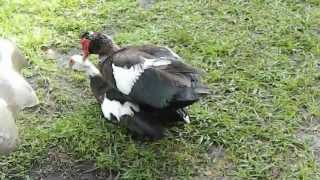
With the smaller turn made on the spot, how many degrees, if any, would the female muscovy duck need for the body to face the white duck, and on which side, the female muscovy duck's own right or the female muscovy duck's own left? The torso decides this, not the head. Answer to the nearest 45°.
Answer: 0° — it already faces it

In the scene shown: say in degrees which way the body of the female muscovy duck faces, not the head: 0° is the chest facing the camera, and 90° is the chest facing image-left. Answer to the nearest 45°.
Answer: approximately 90°

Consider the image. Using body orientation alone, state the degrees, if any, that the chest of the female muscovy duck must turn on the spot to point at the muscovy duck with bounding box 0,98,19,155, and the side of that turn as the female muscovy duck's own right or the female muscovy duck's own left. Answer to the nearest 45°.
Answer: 0° — it already faces it

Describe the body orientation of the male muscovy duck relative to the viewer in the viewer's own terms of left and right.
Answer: facing to the left of the viewer
